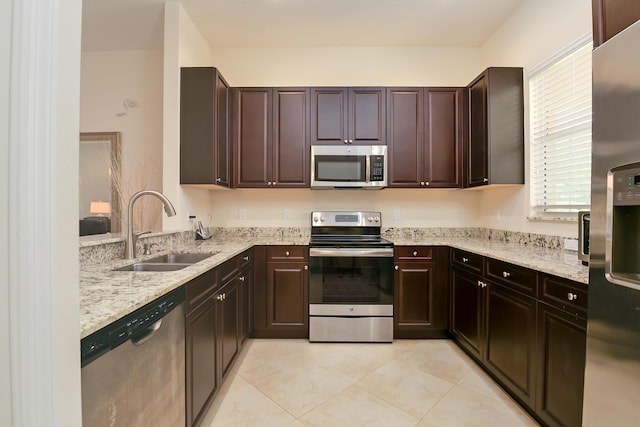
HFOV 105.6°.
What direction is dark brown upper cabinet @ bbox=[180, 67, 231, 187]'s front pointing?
to the viewer's right

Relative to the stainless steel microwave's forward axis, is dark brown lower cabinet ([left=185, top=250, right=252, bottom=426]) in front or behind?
in front

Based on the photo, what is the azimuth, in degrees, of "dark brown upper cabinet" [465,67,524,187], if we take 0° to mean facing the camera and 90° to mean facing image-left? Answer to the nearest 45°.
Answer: approximately 90°

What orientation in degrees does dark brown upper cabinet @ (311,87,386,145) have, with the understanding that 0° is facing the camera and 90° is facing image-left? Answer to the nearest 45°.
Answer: approximately 0°

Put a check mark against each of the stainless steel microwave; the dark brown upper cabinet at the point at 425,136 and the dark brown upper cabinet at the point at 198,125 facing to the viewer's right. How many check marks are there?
1

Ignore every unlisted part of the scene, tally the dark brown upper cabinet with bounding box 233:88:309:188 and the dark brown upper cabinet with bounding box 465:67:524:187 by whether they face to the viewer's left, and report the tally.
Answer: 1

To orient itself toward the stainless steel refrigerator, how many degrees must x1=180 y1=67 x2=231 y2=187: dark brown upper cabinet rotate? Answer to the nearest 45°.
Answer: approximately 45° to its right

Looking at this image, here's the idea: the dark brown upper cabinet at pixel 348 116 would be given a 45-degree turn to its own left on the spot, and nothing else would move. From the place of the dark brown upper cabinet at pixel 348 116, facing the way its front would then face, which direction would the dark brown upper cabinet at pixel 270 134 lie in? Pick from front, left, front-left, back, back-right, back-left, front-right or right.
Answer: back-right

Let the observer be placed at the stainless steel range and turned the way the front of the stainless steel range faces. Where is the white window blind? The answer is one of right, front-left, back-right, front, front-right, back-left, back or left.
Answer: left
